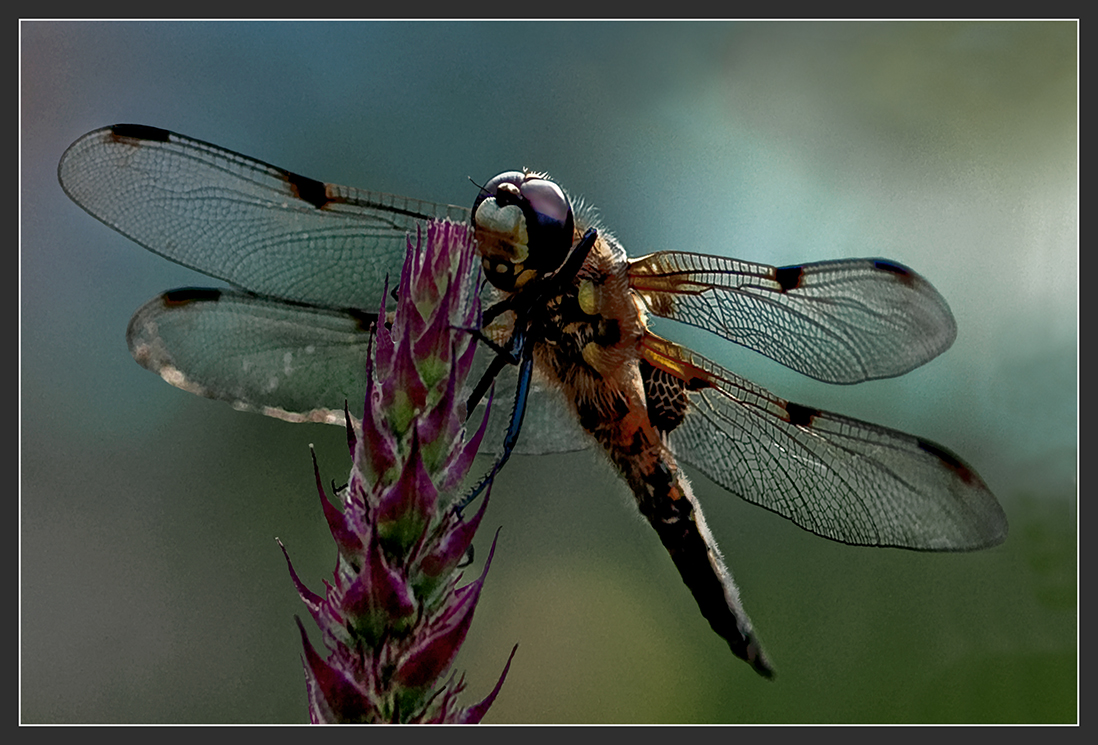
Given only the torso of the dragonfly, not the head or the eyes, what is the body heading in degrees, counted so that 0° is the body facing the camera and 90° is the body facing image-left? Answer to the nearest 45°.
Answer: approximately 45°
